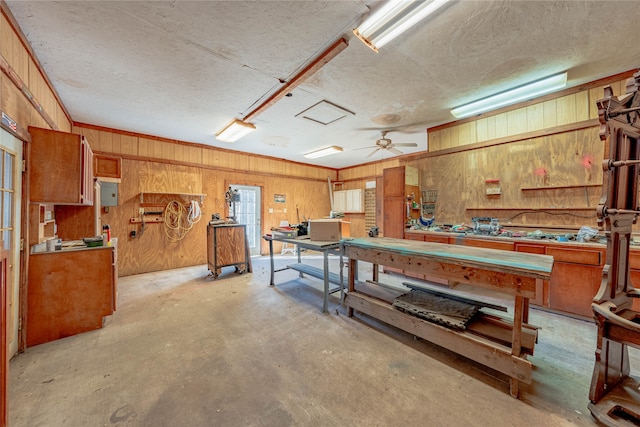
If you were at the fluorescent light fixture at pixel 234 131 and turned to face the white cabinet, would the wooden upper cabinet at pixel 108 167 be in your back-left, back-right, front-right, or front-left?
back-left

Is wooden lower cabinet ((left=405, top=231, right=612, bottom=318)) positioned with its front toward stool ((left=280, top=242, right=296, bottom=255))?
no

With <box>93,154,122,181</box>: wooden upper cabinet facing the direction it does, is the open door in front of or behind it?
in front

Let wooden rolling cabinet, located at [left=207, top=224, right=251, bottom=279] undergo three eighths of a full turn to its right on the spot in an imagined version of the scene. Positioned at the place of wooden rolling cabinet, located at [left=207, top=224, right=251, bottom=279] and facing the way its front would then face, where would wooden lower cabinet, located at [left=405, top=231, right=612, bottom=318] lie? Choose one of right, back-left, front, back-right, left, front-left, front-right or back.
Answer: back

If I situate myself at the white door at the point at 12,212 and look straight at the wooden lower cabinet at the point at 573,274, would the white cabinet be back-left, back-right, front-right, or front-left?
front-left

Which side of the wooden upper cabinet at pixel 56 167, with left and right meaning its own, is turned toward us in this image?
right

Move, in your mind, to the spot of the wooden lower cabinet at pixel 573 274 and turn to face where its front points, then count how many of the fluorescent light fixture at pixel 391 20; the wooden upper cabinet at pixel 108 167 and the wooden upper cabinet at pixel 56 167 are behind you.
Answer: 0

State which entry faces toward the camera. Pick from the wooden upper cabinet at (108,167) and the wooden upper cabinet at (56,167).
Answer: the wooden upper cabinet at (108,167)

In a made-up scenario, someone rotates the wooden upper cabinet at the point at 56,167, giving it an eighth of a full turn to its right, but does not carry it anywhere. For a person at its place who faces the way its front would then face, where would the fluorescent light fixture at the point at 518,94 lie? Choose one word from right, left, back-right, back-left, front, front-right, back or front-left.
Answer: front

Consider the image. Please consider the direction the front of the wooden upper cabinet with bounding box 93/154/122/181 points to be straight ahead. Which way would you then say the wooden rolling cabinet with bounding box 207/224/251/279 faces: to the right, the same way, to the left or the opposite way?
the same way

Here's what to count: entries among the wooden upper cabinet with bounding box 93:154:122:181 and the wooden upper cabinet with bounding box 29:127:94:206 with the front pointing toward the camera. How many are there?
1

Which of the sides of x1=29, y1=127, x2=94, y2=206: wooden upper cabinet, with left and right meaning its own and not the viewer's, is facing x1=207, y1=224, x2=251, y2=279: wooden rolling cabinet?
front

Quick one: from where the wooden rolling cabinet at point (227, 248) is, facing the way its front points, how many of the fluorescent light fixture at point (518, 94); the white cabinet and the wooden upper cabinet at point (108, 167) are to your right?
1

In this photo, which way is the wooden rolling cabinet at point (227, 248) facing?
toward the camera

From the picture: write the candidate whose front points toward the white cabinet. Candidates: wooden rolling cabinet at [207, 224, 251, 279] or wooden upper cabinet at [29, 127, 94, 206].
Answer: the wooden upper cabinet

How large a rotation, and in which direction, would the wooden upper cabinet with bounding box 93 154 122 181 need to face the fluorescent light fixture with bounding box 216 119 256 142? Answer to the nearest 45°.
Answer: approximately 45° to its left

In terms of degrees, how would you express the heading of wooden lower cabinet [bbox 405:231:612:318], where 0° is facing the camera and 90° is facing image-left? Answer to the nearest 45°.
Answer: approximately 45°
